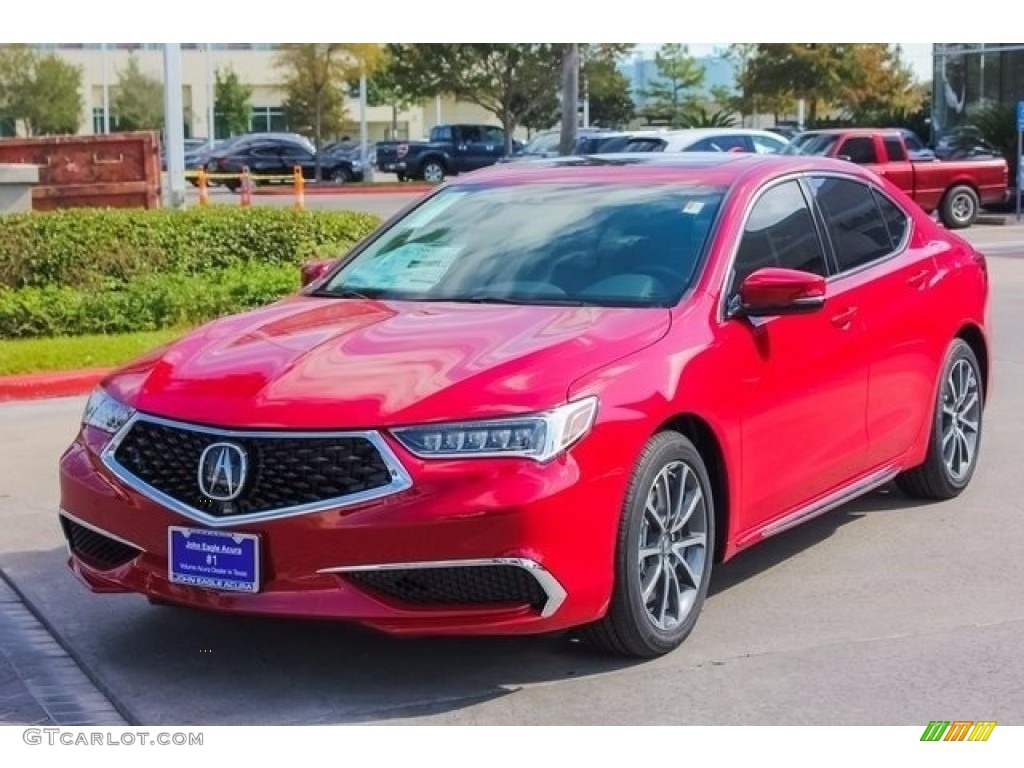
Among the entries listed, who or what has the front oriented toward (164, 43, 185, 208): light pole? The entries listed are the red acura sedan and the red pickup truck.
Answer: the red pickup truck

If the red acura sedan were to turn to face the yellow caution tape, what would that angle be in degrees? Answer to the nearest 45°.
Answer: approximately 135° to its right

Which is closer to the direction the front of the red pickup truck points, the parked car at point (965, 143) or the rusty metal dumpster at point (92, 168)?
the rusty metal dumpster

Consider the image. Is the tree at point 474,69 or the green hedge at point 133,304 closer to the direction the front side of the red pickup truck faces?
the green hedge

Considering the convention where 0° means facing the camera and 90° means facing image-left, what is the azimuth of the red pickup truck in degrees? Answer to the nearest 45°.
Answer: approximately 45°

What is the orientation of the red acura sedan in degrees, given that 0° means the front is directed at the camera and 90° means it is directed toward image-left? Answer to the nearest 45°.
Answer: approximately 45°

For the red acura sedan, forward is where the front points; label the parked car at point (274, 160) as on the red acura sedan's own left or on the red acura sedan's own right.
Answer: on the red acura sedan's own right

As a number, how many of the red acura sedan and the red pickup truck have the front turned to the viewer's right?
0

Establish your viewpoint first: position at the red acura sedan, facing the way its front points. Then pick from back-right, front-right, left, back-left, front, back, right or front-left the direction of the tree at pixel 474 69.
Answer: back-right

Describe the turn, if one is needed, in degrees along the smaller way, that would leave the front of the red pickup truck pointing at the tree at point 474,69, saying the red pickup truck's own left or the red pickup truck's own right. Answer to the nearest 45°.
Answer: approximately 90° to the red pickup truck's own right

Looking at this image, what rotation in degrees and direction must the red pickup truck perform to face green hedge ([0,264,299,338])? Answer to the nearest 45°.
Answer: approximately 45° to its left
